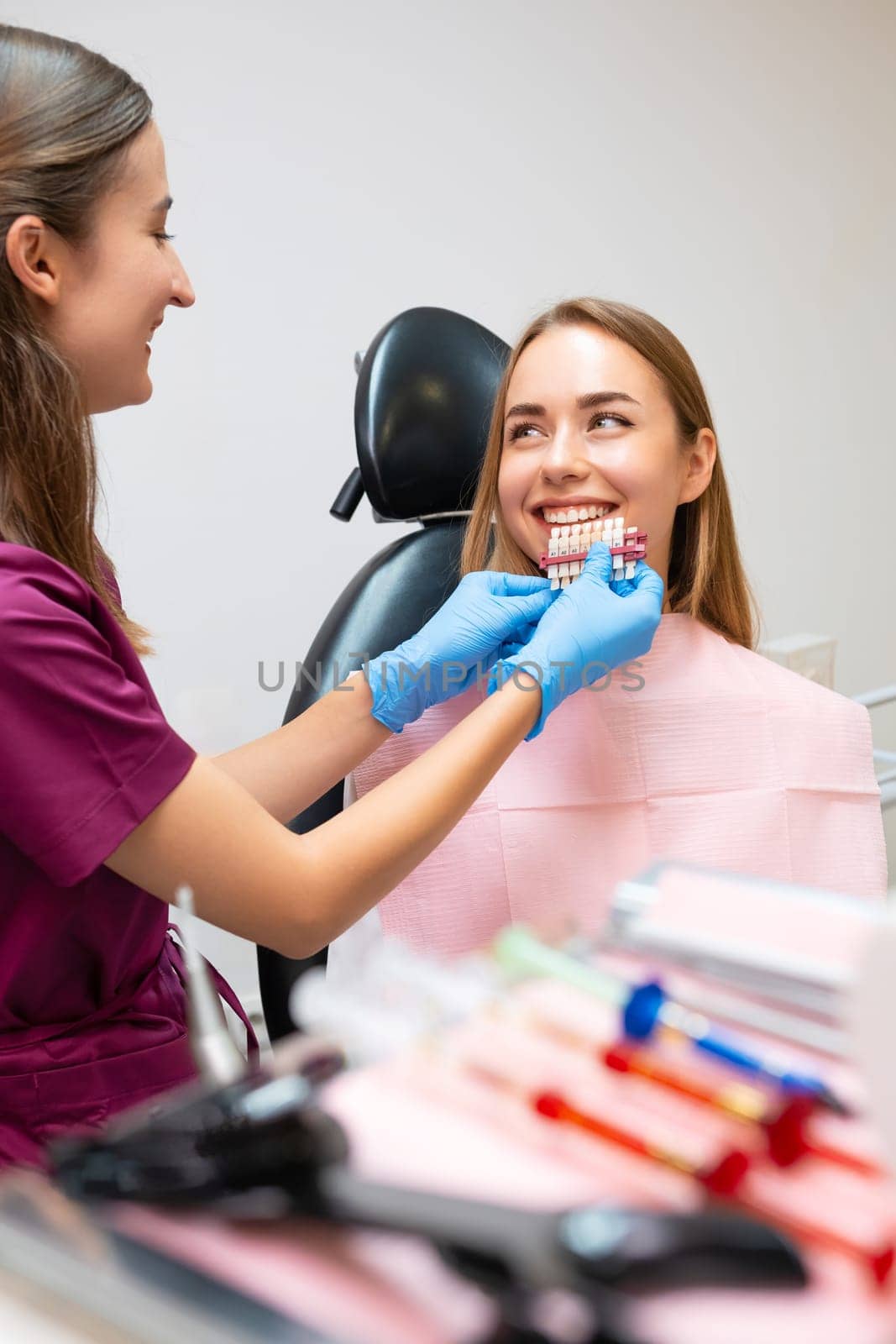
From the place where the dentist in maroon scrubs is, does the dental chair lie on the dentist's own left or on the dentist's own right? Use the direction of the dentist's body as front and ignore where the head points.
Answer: on the dentist's own left

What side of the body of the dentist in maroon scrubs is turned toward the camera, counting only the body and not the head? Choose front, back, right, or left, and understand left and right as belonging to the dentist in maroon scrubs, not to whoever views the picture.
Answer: right

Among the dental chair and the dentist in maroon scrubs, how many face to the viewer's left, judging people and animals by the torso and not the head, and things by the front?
0

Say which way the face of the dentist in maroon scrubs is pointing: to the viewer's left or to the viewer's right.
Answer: to the viewer's right

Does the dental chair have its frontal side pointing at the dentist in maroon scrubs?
no

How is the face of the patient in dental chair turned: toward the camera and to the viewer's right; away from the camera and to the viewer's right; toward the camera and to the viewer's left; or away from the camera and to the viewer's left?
toward the camera and to the viewer's left
